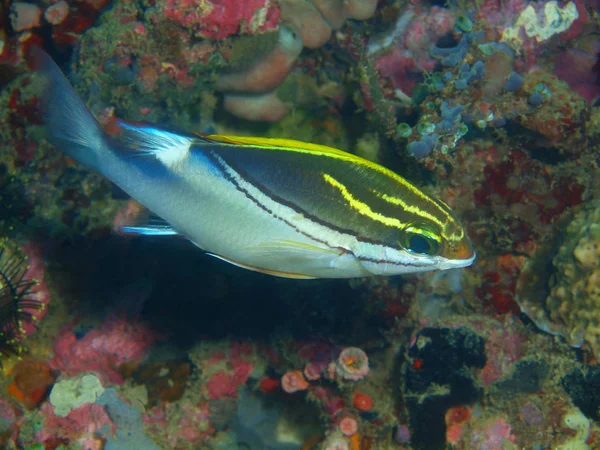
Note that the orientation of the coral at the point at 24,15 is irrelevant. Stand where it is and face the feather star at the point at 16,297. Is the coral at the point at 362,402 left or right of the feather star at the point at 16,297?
left

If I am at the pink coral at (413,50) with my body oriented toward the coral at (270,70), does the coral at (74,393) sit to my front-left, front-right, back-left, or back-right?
front-left

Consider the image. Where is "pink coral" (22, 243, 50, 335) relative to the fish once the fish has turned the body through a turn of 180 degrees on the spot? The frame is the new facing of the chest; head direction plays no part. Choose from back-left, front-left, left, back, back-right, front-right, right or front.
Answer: front-right

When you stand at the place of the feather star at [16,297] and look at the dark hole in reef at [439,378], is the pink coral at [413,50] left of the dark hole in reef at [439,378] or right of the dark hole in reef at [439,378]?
left

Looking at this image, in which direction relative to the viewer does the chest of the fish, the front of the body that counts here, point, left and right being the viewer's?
facing to the right of the viewer

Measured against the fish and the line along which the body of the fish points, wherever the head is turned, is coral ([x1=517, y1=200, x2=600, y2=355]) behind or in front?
in front
